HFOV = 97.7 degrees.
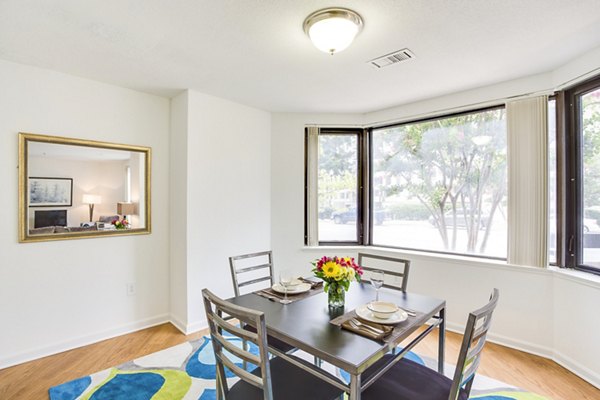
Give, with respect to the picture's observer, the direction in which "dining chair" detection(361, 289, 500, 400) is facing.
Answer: facing away from the viewer and to the left of the viewer

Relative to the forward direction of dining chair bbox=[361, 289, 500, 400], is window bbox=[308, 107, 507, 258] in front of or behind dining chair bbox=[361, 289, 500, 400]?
in front

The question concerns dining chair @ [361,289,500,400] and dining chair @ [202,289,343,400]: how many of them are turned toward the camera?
0

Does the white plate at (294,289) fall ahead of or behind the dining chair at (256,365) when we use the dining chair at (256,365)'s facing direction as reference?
ahead

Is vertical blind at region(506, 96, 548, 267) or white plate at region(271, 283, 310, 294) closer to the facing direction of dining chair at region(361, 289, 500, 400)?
the white plate

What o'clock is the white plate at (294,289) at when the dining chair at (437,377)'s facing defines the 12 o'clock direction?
The white plate is roughly at 11 o'clock from the dining chair.

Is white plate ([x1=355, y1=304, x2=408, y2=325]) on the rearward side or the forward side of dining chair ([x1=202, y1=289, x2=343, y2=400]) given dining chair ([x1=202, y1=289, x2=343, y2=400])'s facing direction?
on the forward side

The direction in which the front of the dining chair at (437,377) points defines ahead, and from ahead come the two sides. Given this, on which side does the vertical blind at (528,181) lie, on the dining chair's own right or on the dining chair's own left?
on the dining chair's own right

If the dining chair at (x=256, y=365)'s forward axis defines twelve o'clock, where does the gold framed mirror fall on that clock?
The gold framed mirror is roughly at 9 o'clock from the dining chair.

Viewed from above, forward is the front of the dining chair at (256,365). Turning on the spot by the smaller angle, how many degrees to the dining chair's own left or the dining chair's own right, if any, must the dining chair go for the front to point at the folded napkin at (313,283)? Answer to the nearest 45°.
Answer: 0° — it already faces it

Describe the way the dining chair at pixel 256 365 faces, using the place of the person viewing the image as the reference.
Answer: facing away from the viewer and to the right of the viewer

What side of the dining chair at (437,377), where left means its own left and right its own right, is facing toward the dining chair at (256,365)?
left

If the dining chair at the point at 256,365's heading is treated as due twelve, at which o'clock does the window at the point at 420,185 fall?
The window is roughly at 12 o'clock from the dining chair.
